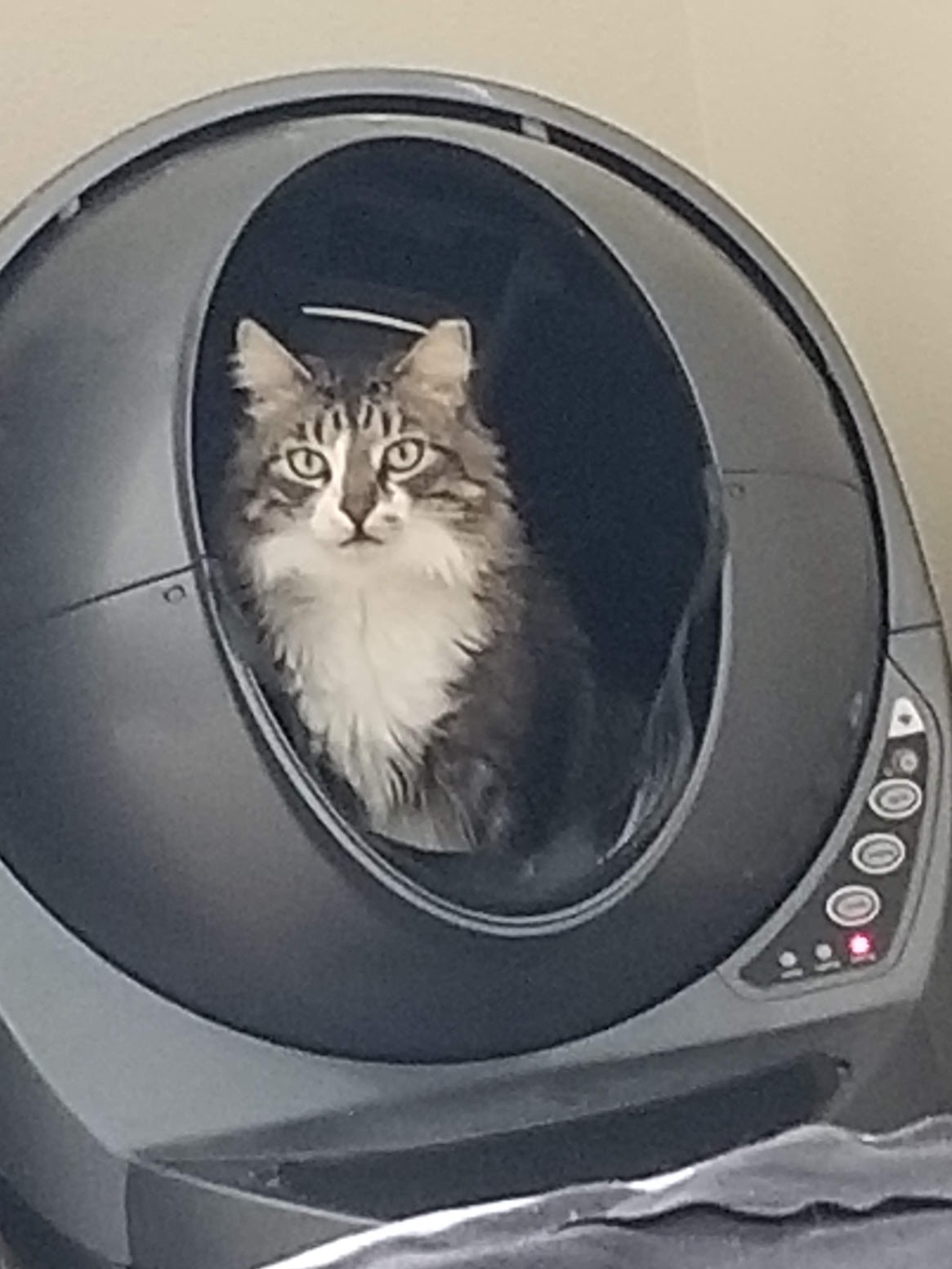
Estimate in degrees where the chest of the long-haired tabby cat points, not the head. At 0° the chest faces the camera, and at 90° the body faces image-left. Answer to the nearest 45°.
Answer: approximately 45°
